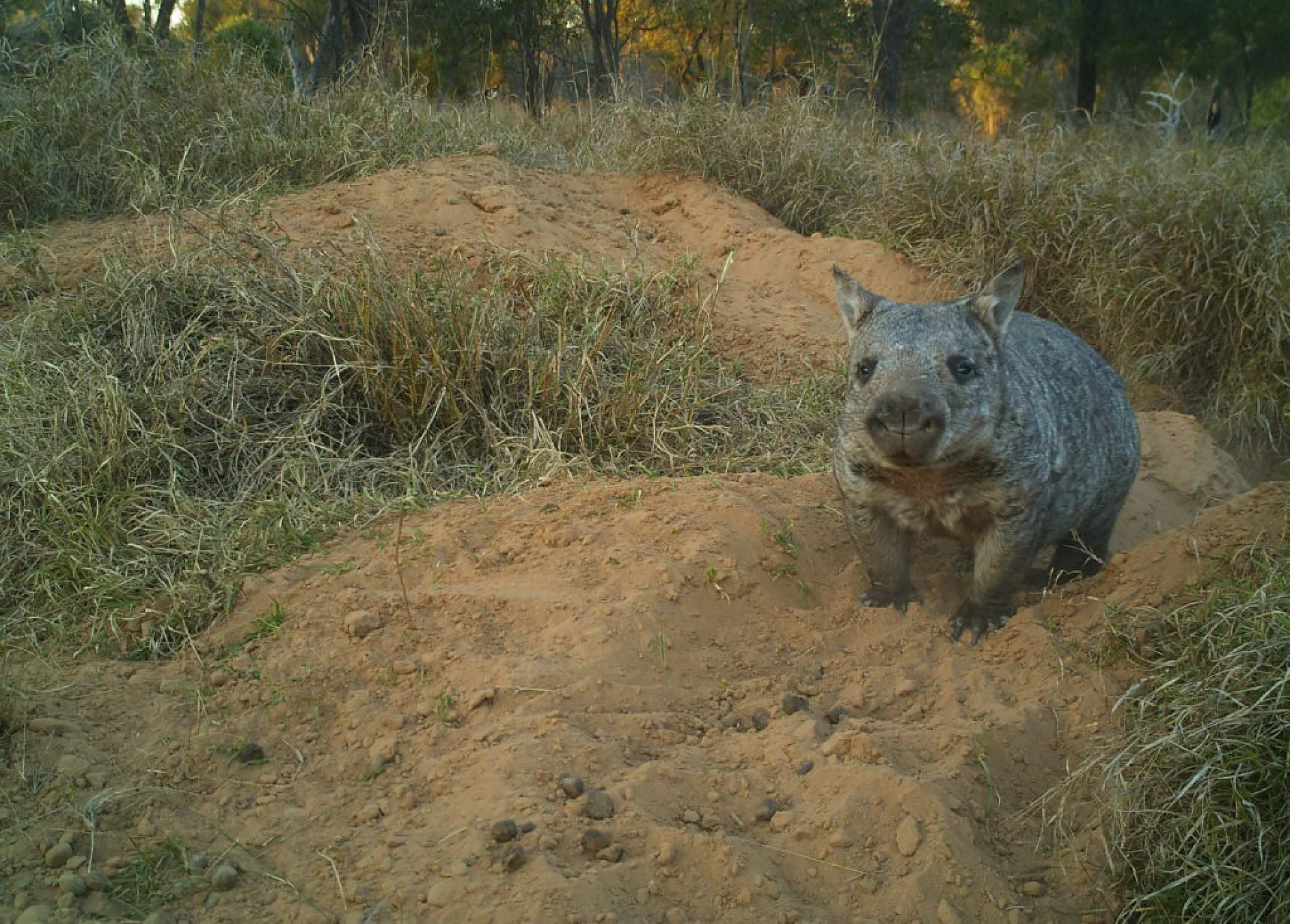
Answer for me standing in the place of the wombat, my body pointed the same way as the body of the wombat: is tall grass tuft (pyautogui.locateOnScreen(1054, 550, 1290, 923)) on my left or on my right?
on my left

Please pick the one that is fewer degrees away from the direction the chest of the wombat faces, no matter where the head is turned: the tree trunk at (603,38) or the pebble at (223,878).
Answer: the pebble

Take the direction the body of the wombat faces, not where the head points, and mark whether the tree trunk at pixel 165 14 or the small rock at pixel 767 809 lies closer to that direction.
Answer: the small rock

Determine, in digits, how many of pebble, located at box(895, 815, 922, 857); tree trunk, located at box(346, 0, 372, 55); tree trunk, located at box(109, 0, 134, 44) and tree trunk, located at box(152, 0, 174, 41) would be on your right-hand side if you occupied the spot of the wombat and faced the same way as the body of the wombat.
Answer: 3

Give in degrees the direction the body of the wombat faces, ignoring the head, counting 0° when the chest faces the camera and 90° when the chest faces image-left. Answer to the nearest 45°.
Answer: approximately 45°

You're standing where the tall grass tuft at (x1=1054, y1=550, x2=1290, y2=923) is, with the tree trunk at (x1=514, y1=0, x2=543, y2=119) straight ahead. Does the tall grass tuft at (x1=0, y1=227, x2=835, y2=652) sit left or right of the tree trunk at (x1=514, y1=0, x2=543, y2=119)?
left

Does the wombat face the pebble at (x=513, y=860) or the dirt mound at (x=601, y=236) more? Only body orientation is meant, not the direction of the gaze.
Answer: the pebble

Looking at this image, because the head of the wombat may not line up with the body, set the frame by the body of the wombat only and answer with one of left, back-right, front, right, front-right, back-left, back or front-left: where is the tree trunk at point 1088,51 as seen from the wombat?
back-right

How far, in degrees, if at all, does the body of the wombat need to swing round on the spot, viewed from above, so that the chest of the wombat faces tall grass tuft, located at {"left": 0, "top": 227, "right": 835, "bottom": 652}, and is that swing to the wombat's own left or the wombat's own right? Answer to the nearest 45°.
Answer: approximately 45° to the wombat's own right

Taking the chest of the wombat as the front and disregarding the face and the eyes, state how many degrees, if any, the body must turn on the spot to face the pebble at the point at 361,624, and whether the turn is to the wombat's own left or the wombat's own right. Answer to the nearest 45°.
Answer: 0° — it already faces it

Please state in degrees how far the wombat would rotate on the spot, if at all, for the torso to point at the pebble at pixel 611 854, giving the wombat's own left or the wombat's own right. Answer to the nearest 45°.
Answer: approximately 45° to the wombat's own left
